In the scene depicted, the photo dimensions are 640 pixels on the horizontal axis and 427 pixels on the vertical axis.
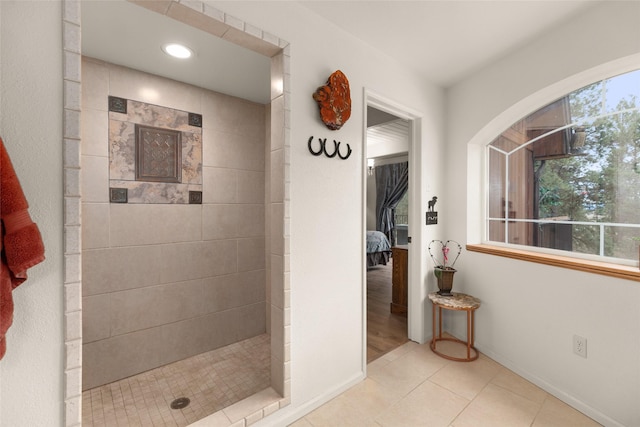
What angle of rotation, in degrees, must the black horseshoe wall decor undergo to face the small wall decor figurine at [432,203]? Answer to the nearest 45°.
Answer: approximately 90° to its left

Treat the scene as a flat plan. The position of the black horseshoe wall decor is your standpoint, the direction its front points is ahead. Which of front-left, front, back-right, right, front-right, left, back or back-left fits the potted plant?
left

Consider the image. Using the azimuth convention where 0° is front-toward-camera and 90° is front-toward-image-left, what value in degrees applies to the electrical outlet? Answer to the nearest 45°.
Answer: approximately 45°

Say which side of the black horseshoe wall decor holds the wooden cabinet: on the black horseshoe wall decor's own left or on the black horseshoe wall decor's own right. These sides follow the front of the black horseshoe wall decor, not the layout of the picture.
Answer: on the black horseshoe wall decor's own left

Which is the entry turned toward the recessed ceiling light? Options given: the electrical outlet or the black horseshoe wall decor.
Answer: the electrical outlet

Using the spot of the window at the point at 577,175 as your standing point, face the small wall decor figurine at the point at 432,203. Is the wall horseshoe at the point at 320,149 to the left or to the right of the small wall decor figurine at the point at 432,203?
left

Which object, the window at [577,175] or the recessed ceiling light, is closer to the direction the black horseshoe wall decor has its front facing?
the window

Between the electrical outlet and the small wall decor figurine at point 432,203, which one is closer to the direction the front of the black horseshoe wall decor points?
the electrical outlet

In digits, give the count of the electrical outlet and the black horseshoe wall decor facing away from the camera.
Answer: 0

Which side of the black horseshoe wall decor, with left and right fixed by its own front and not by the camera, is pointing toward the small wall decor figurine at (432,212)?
left

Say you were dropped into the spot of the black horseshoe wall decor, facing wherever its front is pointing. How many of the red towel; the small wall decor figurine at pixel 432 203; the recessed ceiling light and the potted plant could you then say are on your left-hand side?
2

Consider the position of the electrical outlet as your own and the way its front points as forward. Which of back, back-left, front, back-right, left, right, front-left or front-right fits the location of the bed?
right

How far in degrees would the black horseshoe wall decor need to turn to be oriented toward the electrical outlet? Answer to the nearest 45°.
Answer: approximately 45° to its left

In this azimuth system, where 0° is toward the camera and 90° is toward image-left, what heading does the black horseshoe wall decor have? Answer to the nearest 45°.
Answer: approximately 315°

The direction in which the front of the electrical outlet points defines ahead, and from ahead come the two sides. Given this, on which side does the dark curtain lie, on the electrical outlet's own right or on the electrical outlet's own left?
on the electrical outlet's own right
